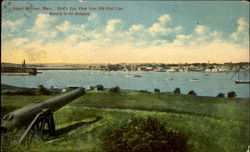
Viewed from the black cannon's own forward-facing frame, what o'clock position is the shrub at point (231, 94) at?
The shrub is roughly at 2 o'clock from the black cannon.

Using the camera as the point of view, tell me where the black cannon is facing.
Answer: facing away from the viewer and to the right of the viewer

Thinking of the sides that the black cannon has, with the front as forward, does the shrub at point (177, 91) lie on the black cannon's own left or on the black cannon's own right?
on the black cannon's own right

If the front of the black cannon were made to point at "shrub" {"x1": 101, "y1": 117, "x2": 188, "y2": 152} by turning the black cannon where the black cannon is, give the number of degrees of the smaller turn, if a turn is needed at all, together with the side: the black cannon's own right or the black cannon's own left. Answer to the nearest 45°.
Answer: approximately 45° to the black cannon's own right
